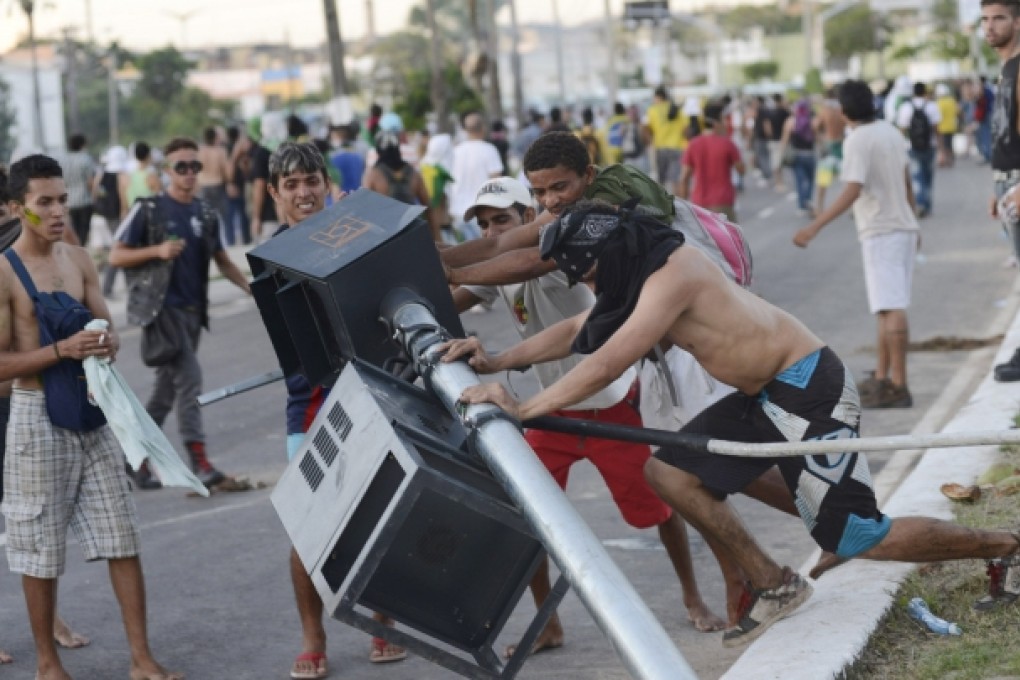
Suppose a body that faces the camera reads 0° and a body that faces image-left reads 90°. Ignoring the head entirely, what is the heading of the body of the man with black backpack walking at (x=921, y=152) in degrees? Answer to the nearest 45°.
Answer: approximately 180°

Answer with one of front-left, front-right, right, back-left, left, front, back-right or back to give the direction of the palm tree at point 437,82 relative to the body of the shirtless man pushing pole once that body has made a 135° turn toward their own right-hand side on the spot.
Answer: front-left

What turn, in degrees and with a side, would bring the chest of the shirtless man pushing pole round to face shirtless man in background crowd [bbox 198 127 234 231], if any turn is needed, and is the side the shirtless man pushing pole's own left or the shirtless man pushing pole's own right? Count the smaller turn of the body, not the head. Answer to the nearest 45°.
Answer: approximately 90° to the shirtless man pushing pole's own right

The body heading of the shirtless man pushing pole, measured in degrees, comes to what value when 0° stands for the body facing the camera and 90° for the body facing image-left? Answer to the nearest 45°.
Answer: approximately 90°

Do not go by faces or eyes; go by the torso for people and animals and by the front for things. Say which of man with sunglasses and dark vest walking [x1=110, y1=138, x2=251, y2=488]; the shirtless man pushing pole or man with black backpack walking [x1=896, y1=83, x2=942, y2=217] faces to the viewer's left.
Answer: the shirtless man pushing pole

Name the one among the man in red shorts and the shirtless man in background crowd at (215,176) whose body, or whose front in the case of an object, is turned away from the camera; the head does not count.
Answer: the shirtless man in background crowd

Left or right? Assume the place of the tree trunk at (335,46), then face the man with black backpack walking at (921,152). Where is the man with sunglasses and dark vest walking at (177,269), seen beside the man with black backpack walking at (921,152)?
right

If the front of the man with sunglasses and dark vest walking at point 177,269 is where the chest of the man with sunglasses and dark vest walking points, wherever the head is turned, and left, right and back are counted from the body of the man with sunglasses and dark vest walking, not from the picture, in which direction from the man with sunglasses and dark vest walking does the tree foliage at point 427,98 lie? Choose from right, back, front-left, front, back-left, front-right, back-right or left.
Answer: back-left

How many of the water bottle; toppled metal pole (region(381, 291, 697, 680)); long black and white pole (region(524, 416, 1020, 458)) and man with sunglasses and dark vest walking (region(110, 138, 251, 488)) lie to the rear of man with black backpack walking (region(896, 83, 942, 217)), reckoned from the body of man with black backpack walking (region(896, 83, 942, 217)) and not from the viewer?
4

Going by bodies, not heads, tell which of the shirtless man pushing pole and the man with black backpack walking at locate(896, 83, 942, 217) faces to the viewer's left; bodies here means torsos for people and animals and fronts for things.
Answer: the shirtless man pushing pole

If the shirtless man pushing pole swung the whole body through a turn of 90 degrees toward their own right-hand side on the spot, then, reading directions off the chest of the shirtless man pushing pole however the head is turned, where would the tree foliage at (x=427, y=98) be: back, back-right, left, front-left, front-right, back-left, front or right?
front

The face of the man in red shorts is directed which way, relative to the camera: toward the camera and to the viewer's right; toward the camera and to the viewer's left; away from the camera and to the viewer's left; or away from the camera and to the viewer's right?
toward the camera and to the viewer's left

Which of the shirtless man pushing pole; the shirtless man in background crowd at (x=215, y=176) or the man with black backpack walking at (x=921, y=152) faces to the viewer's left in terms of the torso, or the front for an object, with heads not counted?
the shirtless man pushing pole
